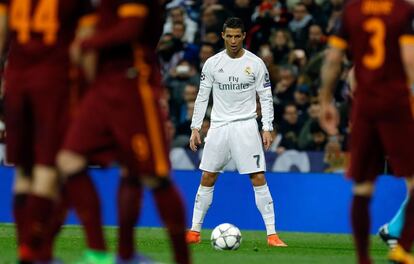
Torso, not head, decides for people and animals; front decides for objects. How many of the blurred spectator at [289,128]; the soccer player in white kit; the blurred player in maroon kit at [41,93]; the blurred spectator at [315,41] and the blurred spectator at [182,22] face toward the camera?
4

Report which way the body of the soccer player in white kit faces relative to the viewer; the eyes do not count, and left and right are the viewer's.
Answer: facing the viewer

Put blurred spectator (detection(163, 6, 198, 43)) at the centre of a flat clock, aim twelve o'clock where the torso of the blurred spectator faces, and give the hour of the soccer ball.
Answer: The soccer ball is roughly at 12 o'clock from the blurred spectator.

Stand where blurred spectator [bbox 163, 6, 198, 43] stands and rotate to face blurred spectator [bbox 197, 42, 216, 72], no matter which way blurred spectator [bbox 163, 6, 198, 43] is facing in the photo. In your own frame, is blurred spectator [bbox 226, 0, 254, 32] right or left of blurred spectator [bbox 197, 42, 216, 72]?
left

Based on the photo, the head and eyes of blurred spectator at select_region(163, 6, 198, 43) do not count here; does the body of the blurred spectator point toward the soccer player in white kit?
yes

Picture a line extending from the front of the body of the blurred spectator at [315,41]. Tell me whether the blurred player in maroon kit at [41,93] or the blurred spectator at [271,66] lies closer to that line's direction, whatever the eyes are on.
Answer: the blurred player in maroon kit

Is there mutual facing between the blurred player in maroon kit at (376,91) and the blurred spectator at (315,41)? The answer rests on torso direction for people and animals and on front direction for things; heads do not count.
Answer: yes

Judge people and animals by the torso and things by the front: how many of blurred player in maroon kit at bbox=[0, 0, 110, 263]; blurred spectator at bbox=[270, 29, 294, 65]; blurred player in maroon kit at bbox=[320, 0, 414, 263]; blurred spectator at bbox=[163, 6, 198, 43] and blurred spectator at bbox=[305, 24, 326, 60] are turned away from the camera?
2

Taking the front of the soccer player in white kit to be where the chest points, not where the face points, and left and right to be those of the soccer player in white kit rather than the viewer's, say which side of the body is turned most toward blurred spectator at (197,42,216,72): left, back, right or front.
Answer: back

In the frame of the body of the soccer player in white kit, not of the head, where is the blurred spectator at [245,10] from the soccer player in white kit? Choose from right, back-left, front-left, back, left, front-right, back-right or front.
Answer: back

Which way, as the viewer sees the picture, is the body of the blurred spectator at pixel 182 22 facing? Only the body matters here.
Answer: toward the camera

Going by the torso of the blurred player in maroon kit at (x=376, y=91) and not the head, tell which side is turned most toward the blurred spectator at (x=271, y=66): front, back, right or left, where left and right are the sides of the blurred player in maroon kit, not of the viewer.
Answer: front

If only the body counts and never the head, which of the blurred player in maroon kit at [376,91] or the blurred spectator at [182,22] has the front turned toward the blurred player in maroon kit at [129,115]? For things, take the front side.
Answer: the blurred spectator

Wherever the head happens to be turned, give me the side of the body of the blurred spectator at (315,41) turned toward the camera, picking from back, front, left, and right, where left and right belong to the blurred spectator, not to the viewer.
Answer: front

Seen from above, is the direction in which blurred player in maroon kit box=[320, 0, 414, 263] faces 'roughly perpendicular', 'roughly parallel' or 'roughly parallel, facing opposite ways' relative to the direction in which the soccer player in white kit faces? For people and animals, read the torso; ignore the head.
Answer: roughly parallel, facing opposite ways
